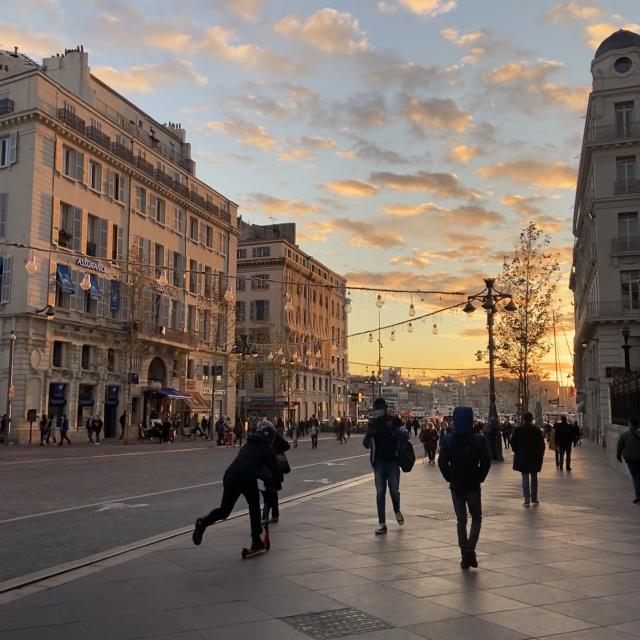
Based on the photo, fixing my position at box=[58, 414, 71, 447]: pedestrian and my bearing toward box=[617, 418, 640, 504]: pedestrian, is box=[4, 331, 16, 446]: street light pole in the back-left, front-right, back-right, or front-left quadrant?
back-right

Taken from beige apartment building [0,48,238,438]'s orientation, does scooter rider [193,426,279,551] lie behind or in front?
in front

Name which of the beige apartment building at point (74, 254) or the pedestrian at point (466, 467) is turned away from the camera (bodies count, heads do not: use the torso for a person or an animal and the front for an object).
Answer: the pedestrian

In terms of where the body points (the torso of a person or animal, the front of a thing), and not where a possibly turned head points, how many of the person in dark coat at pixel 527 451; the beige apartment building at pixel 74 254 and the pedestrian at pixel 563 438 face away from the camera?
2

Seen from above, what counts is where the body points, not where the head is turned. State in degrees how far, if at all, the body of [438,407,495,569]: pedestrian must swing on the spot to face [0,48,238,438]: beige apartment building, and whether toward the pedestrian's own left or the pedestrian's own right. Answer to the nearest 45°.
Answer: approximately 45° to the pedestrian's own left

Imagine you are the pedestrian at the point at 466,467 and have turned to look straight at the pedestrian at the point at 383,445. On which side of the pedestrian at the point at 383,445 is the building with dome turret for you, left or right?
right

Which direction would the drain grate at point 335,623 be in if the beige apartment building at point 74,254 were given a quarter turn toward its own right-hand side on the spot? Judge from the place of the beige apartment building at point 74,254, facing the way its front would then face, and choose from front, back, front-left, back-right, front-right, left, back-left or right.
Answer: front-left

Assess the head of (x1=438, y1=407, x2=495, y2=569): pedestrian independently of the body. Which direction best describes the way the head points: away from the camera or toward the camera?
away from the camera

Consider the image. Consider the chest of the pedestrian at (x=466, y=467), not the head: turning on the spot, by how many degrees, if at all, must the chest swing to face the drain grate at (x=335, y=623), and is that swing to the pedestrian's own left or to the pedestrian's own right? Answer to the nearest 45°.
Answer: approximately 180°

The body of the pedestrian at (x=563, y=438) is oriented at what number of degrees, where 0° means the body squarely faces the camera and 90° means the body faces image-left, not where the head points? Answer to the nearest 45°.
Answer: approximately 180°

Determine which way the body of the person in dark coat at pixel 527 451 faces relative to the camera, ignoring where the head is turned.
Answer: away from the camera

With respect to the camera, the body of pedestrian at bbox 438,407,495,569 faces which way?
away from the camera

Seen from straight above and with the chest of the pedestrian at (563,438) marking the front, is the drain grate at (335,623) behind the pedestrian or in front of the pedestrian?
behind

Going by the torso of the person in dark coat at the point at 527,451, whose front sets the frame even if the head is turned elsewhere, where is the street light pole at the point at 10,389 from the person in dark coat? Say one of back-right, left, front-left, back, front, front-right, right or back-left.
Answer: front-left

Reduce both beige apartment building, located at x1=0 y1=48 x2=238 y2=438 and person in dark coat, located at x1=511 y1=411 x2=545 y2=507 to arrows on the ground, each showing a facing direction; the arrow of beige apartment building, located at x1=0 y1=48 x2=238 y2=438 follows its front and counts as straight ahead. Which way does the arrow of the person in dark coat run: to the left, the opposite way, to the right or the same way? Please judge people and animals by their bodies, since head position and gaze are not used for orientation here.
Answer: to the left

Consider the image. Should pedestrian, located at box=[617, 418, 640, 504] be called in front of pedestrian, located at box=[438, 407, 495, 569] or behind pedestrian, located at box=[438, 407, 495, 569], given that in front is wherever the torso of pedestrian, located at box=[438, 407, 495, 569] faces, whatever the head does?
in front

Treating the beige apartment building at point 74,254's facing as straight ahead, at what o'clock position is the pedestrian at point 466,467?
The pedestrian is roughly at 1 o'clock from the beige apartment building.

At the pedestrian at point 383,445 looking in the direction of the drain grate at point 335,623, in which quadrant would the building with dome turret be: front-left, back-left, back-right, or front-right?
back-left

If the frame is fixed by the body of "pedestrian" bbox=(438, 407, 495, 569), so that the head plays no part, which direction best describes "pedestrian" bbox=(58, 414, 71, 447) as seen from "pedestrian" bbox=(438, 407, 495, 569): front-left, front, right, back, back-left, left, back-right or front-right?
front-left

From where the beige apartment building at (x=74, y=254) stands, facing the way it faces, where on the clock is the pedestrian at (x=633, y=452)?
The pedestrian is roughly at 1 o'clock from the beige apartment building.

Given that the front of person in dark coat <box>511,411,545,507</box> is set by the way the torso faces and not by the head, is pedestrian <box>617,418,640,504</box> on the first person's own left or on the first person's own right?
on the first person's own right

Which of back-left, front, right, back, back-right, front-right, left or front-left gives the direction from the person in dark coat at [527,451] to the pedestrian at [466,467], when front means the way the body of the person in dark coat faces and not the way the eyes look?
back
